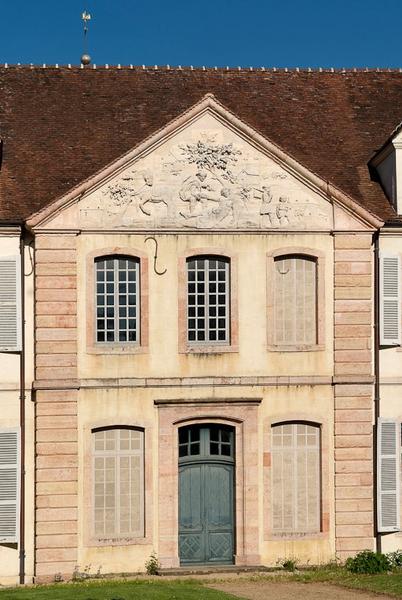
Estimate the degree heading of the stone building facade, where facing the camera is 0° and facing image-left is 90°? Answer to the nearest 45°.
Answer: approximately 0°
